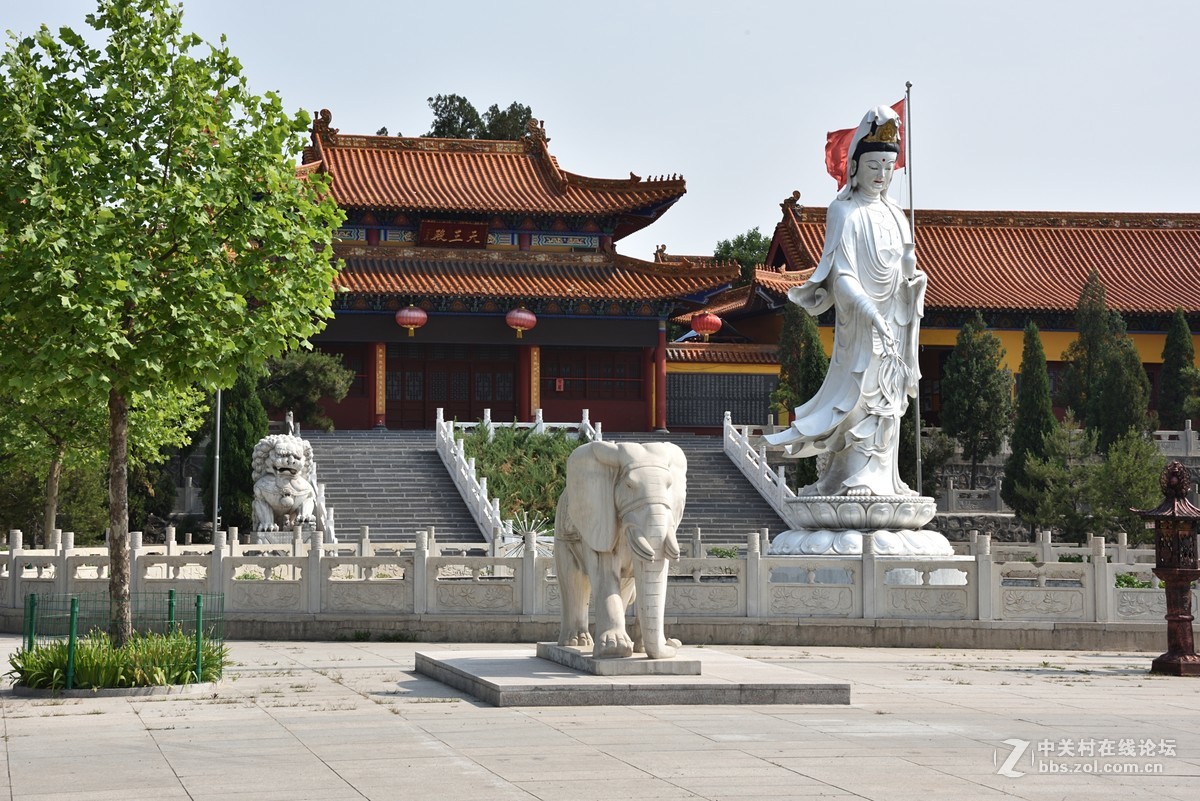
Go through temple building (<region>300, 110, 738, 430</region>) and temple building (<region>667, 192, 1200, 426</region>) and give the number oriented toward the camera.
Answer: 2

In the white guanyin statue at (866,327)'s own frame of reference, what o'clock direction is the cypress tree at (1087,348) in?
The cypress tree is roughly at 8 o'clock from the white guanyin statue.

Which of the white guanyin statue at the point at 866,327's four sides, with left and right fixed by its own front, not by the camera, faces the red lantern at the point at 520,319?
back

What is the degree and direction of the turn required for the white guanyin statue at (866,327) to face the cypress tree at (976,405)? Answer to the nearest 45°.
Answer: approximately 135° to its left

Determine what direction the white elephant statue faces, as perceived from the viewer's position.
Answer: facing the viewer and to the right of the viewer

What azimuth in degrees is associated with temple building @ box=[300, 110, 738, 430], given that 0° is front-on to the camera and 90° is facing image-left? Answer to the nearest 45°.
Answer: approximately 0°

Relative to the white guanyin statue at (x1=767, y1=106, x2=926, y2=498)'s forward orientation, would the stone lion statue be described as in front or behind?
behind

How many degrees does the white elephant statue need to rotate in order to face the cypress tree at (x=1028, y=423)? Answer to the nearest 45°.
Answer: approximately 135° to its left

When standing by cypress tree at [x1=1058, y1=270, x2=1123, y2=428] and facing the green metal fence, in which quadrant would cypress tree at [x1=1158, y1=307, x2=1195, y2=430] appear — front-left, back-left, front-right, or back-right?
back-left

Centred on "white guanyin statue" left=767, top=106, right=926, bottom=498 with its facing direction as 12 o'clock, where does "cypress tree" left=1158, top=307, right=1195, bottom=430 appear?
The cypress tree is roughly at 8 o'clock from the white guanyin statue.

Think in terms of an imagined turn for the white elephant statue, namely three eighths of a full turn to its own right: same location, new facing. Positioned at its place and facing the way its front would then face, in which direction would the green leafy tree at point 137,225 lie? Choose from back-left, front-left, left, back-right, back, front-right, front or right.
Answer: front
